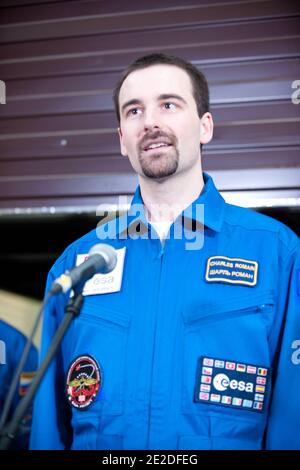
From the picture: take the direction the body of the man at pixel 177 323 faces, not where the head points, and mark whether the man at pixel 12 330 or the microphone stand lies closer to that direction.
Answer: the microphone stand

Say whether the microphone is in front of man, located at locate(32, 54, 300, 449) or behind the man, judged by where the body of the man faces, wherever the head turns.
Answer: in front

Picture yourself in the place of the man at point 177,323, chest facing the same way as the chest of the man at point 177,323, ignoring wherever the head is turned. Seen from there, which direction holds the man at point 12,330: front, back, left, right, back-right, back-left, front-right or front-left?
back-right

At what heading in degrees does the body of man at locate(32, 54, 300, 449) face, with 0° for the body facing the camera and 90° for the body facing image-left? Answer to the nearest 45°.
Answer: approximately 0°

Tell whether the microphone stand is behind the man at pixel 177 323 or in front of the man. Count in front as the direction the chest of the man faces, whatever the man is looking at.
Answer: in front
